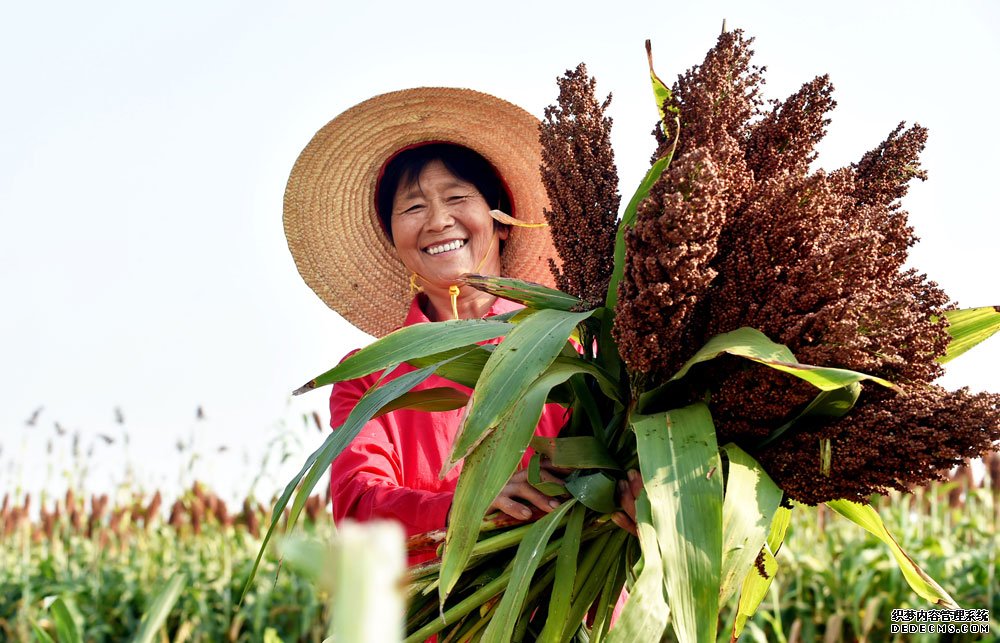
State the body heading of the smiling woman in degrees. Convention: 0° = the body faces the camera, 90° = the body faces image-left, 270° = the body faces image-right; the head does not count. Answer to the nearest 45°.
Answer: approximately 0°
